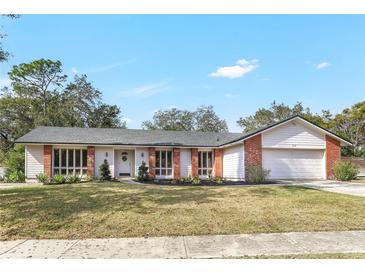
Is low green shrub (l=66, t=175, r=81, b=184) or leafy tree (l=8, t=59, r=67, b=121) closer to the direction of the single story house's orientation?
the low green shrub

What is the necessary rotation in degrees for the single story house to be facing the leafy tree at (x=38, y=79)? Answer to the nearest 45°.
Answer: approximately 135° to its right

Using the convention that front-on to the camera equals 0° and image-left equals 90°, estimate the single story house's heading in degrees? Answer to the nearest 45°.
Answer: approximately 0°

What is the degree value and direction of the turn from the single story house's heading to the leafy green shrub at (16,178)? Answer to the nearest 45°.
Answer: approximately 90° to its right

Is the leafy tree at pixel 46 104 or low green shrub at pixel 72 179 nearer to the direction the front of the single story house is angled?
the low green shrub

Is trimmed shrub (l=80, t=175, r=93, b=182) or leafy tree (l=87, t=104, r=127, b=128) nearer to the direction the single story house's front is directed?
the trimmed shrub

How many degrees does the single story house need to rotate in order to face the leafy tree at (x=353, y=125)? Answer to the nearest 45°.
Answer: approximately 135° to its left

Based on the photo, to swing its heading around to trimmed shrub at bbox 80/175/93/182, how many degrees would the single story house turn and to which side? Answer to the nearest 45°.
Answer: approximately 90° to its right
